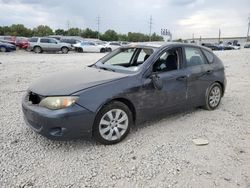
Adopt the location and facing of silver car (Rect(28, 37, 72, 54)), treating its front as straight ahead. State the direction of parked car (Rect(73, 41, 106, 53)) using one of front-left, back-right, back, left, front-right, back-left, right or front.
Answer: front-left

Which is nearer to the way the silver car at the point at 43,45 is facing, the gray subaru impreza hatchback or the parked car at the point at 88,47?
the parked car

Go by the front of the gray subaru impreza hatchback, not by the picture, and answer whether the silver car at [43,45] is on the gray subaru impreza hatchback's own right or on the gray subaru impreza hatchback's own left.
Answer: on the gray subaru impreza hatchback's own right

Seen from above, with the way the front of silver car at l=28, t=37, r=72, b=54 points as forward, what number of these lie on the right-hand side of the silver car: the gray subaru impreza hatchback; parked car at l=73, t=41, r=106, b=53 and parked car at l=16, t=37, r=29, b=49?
1

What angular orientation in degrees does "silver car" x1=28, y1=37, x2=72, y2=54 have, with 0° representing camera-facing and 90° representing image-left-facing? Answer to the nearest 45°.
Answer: approximately 270°

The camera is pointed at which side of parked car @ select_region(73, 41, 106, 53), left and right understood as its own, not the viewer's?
right
